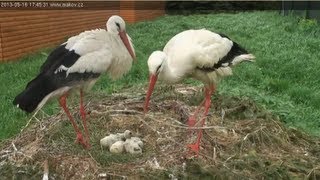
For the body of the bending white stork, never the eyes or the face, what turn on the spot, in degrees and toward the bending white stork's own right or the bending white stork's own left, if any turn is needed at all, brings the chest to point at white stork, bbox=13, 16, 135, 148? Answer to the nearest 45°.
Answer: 0° — it already faces it

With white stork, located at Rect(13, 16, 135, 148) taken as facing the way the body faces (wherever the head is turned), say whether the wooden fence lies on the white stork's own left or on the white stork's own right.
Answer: on the white stork's own left

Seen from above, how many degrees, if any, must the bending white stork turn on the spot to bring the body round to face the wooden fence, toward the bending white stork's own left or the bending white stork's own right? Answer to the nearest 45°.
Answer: approximately 45° to the bending white stork's own right

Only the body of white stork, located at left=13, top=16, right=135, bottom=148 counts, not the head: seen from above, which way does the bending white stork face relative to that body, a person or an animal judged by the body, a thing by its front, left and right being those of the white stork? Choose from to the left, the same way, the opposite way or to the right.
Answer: the opposite way

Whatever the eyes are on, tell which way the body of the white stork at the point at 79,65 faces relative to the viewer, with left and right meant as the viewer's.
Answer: facing to the right of the viewer

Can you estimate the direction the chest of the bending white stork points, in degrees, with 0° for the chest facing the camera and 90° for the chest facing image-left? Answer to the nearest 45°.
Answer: approximately 90°

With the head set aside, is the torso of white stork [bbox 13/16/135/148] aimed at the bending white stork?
yes

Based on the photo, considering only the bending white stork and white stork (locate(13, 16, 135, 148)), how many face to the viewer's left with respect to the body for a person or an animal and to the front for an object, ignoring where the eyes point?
1
